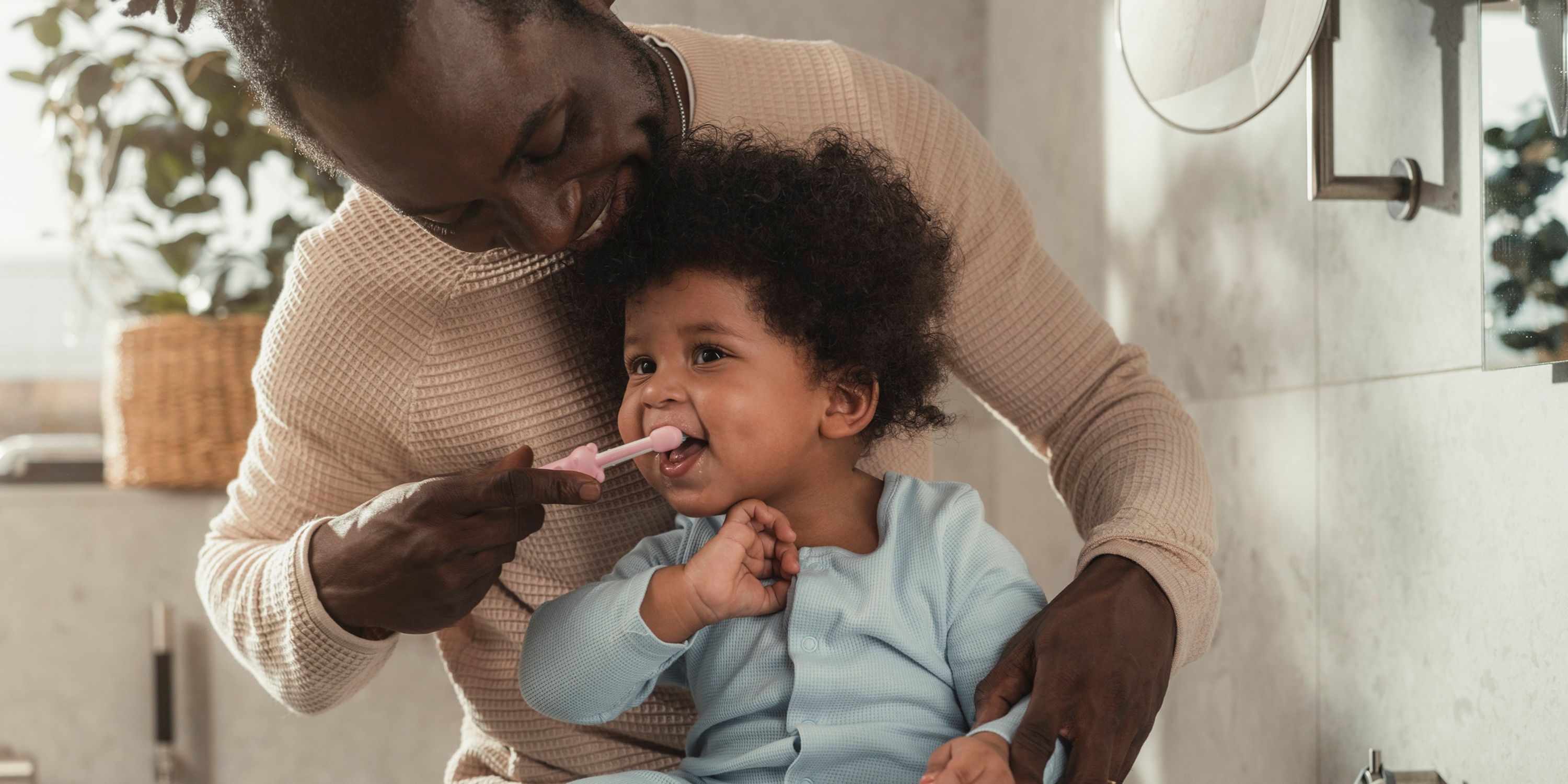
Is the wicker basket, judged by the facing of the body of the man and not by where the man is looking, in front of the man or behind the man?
behind

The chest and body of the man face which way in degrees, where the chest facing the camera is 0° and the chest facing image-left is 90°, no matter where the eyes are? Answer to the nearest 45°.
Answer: approximately 0°

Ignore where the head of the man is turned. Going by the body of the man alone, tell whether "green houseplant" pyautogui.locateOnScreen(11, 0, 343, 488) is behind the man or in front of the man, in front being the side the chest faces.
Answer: behind
